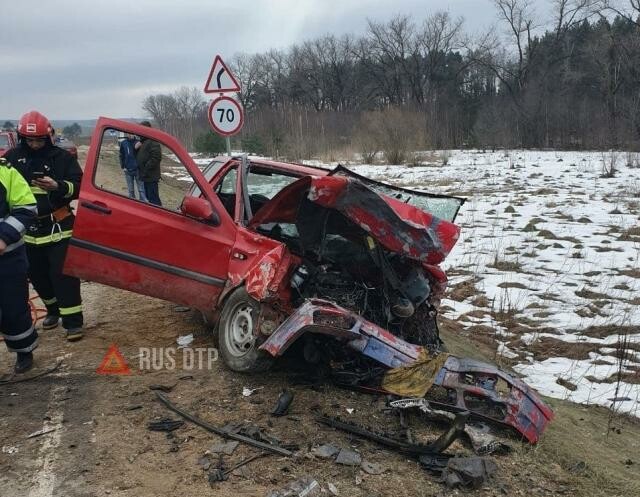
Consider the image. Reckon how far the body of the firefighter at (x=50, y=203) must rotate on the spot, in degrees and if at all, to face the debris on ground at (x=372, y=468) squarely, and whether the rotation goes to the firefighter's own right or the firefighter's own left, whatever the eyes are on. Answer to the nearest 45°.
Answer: approximately 45° to the firefighter's own left

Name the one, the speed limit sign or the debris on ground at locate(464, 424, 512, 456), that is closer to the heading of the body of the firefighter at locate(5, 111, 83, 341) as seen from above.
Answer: the debris on ground

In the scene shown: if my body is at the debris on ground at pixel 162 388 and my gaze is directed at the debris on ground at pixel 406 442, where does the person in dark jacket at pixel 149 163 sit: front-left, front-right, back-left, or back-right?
back-left

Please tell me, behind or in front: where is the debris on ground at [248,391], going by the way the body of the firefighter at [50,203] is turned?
in front

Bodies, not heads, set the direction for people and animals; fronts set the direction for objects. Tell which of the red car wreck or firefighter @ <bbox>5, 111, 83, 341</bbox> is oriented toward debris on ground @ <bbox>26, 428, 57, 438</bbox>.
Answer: the firefighter

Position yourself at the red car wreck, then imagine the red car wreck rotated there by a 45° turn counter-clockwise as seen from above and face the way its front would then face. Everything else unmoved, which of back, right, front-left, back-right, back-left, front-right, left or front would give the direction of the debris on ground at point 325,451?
right

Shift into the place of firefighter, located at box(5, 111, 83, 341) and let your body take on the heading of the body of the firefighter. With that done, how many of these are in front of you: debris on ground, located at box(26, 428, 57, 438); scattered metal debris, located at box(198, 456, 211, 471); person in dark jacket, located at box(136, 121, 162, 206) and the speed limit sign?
2

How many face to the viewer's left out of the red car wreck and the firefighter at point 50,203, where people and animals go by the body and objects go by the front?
0

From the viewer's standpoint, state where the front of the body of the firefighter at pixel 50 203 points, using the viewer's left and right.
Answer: facing the viewer

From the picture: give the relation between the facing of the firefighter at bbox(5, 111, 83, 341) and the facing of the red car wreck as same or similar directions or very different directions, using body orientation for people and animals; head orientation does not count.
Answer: same or similar directions

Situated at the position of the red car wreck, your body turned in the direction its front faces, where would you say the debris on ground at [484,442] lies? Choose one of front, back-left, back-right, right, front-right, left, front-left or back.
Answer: front
